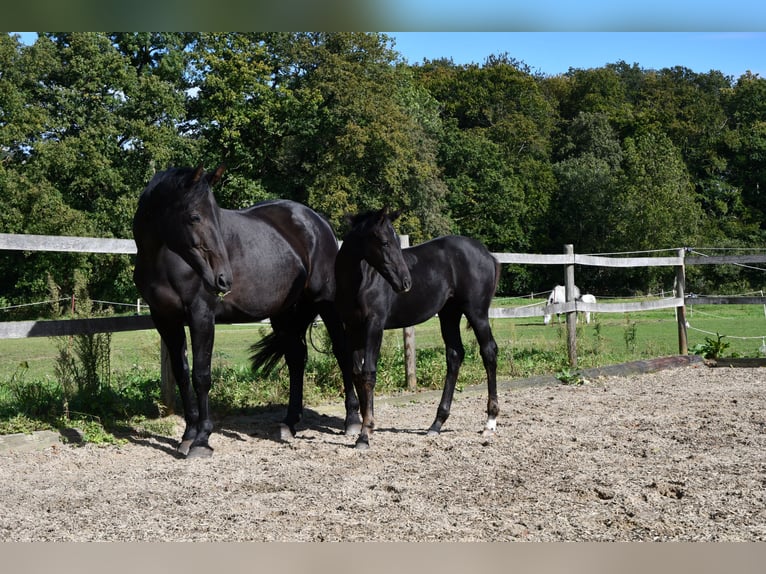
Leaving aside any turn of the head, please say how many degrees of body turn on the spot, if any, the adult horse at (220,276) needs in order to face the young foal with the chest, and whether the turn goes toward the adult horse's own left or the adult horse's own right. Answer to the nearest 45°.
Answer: approximately 135° to the adult horse's own left

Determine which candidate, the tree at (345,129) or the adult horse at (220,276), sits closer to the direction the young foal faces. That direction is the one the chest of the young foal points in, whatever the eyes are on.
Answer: the adult horse

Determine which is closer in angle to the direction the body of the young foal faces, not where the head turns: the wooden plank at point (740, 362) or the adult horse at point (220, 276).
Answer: the adult horse

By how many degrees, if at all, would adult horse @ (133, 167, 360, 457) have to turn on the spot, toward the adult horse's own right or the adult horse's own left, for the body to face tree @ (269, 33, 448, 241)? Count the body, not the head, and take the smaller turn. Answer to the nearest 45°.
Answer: approximately 135° to the adult horse's own right

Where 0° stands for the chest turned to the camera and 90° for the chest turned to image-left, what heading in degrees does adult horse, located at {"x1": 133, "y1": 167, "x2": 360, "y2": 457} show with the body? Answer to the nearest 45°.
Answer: approximately 45°

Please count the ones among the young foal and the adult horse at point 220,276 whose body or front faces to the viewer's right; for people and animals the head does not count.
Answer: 0

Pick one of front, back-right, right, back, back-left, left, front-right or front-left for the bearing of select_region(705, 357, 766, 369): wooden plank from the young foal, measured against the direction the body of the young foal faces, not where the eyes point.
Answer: back

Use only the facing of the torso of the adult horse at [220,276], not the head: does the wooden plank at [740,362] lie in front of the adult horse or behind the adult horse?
behind
